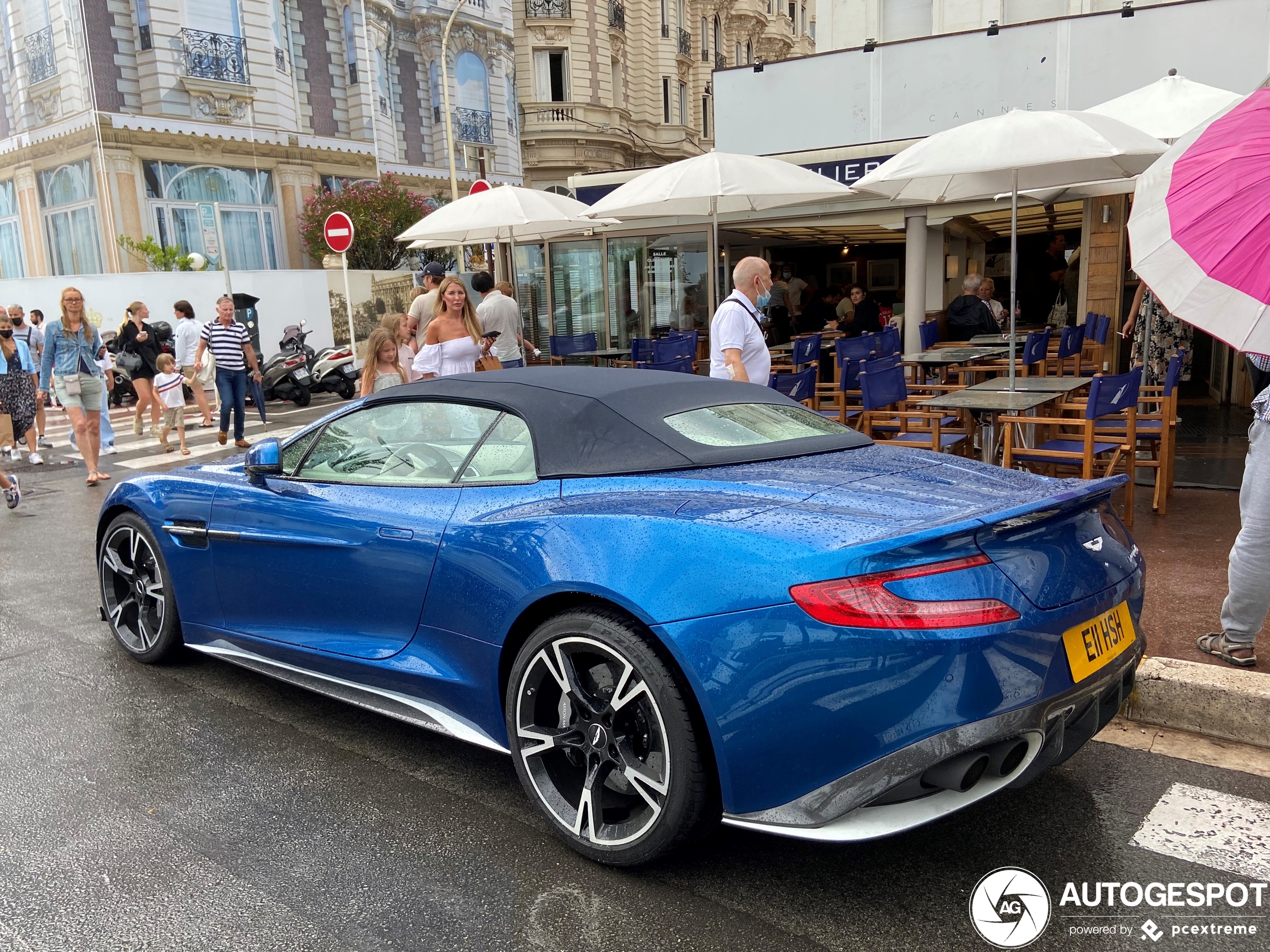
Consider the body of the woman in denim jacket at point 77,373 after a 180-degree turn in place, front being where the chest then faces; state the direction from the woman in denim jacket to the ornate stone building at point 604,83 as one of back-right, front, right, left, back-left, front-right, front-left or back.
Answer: front-right

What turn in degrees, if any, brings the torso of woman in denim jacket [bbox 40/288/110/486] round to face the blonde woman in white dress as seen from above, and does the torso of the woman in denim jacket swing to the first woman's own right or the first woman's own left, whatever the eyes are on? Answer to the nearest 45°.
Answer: approximately 45° to the first woman's own left

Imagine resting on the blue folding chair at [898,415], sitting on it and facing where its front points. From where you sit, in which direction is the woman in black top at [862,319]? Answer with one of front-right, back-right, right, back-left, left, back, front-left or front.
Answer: back-left

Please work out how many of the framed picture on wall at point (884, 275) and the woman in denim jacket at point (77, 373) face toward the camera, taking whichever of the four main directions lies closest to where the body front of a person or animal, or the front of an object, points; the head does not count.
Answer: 2

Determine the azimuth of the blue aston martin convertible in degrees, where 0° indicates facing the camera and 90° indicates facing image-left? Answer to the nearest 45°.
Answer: approximately 135°

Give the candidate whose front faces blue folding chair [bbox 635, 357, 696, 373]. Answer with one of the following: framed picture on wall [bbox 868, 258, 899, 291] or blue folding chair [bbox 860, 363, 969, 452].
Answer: the framed picture on wall

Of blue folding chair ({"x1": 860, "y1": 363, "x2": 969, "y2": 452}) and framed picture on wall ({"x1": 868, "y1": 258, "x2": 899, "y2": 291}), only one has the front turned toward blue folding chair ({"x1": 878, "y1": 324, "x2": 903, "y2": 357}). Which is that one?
the framed picture on wall

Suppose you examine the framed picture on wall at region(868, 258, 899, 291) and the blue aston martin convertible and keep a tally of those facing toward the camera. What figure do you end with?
1

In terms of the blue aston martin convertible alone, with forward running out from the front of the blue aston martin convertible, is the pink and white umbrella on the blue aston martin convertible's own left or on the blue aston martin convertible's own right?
on the blue aston martin convertible's own right

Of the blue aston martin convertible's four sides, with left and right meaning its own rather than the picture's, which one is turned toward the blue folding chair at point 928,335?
right

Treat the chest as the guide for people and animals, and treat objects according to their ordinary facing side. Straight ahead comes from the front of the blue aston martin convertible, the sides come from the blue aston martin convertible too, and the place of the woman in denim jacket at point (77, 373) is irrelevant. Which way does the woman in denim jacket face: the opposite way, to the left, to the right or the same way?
the opposite way
